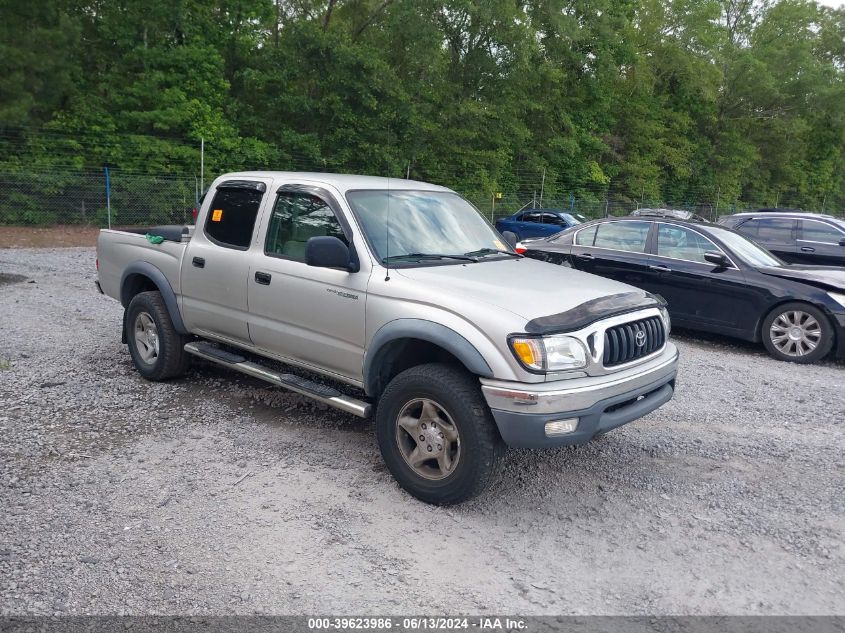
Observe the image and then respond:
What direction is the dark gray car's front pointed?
to the viewer's right

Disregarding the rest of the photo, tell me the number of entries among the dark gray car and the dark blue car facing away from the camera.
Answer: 0

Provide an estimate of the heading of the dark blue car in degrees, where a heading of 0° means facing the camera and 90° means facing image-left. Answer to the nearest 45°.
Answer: approximately 315°

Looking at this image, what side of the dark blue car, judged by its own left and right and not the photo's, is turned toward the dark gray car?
front

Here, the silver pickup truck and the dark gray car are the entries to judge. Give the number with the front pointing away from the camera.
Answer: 0

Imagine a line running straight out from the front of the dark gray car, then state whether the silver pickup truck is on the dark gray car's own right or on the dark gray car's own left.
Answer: on the dark gray car's own right

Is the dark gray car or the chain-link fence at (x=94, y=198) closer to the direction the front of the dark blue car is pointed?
the dark gray car
